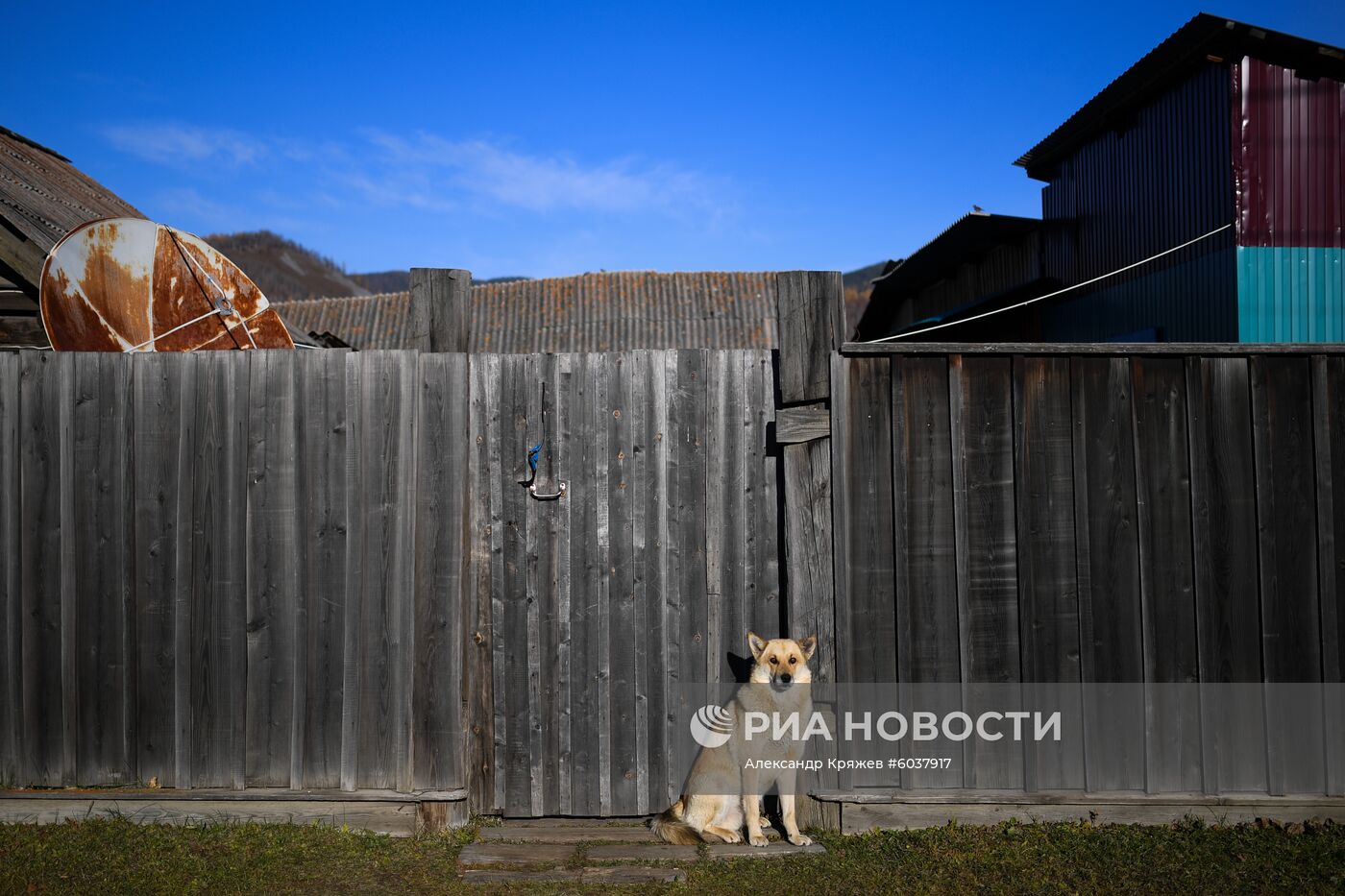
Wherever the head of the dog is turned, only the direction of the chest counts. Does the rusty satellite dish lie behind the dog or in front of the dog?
behind

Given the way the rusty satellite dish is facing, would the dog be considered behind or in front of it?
in front

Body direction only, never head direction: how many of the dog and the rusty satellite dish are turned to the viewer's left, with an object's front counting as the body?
0

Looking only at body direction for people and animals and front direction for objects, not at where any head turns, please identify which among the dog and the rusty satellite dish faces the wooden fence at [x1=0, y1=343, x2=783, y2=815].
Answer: the rusty satellite dish

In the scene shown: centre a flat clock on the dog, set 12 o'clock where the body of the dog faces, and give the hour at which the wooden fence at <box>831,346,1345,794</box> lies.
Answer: The wooden fence is roughly at 10 o'clock from the dog.

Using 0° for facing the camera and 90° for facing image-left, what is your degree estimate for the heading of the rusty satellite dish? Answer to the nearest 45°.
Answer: approximately 315°

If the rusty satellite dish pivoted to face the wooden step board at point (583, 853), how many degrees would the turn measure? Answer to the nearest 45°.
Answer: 0° — it already faces it

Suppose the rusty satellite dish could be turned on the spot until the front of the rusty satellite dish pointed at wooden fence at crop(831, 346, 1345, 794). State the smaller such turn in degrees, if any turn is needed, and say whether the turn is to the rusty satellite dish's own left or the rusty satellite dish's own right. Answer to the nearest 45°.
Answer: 0° — it already faces it

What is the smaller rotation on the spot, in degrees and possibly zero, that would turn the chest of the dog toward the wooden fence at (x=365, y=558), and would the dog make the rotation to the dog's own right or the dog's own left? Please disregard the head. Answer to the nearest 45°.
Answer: approximately 135° to the dog's own right

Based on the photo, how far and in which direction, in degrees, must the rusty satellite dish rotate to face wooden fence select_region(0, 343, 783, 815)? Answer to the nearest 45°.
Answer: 0° — it already faces it
